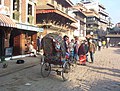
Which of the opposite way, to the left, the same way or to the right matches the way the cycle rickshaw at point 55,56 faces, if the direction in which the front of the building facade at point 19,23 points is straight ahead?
to the left

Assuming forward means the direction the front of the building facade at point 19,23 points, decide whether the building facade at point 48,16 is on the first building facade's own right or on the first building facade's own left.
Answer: on the first building facade's own left

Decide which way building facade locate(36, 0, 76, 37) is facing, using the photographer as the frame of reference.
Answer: facing the viewer and to the right of the viewer

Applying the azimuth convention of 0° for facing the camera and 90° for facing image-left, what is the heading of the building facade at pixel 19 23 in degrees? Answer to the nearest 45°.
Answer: approximately 315°

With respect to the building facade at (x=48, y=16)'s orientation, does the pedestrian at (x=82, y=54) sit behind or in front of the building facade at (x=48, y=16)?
in front

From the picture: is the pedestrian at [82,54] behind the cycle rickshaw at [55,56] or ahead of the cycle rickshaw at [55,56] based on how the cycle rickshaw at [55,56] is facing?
ahead

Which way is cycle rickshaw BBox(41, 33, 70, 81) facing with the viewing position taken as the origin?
facing away from the viewer and to the right of the viewer

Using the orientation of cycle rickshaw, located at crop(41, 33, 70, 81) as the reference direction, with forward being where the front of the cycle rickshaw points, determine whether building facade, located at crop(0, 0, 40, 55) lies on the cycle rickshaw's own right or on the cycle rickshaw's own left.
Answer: on the cycle rickshaw's own left

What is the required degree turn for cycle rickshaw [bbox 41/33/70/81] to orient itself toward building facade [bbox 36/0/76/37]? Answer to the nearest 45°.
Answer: approximately 45° to its left

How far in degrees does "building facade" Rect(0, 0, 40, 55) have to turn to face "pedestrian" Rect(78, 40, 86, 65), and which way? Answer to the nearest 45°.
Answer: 0° — it already faces them

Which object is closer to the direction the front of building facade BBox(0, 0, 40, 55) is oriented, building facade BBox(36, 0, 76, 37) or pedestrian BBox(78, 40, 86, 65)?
the pedestrian

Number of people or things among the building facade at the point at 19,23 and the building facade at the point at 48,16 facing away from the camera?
0
